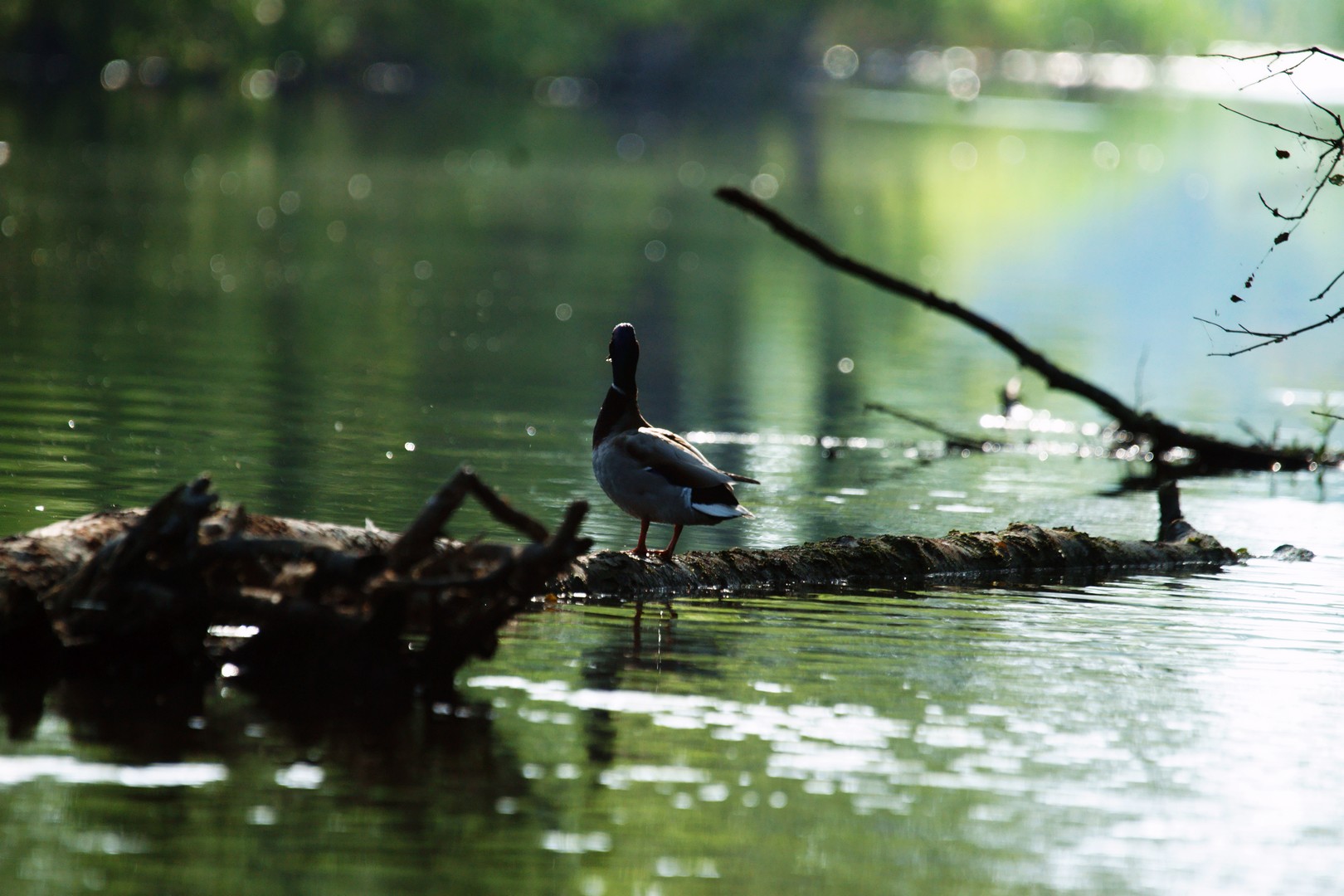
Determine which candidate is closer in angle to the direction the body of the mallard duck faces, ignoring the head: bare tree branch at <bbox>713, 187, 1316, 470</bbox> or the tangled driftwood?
the tangled driftwood

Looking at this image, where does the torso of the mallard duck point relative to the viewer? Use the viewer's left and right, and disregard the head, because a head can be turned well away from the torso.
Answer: facing to the left of the viewer

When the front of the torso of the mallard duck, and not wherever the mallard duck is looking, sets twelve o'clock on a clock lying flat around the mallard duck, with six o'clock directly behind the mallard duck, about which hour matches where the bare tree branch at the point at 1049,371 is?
The bare tree branch is roughly at 4 o'clock from the mallard duck.

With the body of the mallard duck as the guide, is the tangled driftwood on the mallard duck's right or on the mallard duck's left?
on the mallard duck's left

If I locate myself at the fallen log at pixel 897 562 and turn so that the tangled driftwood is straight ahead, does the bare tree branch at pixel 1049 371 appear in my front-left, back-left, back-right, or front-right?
back-right
